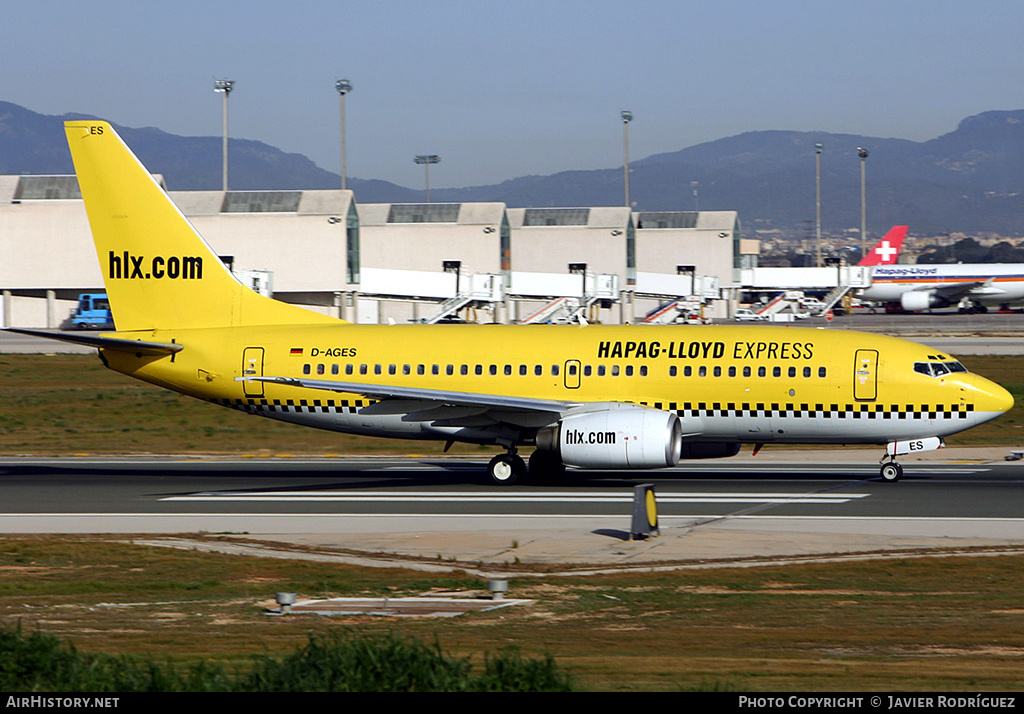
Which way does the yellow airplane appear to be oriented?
to the viewer's right
